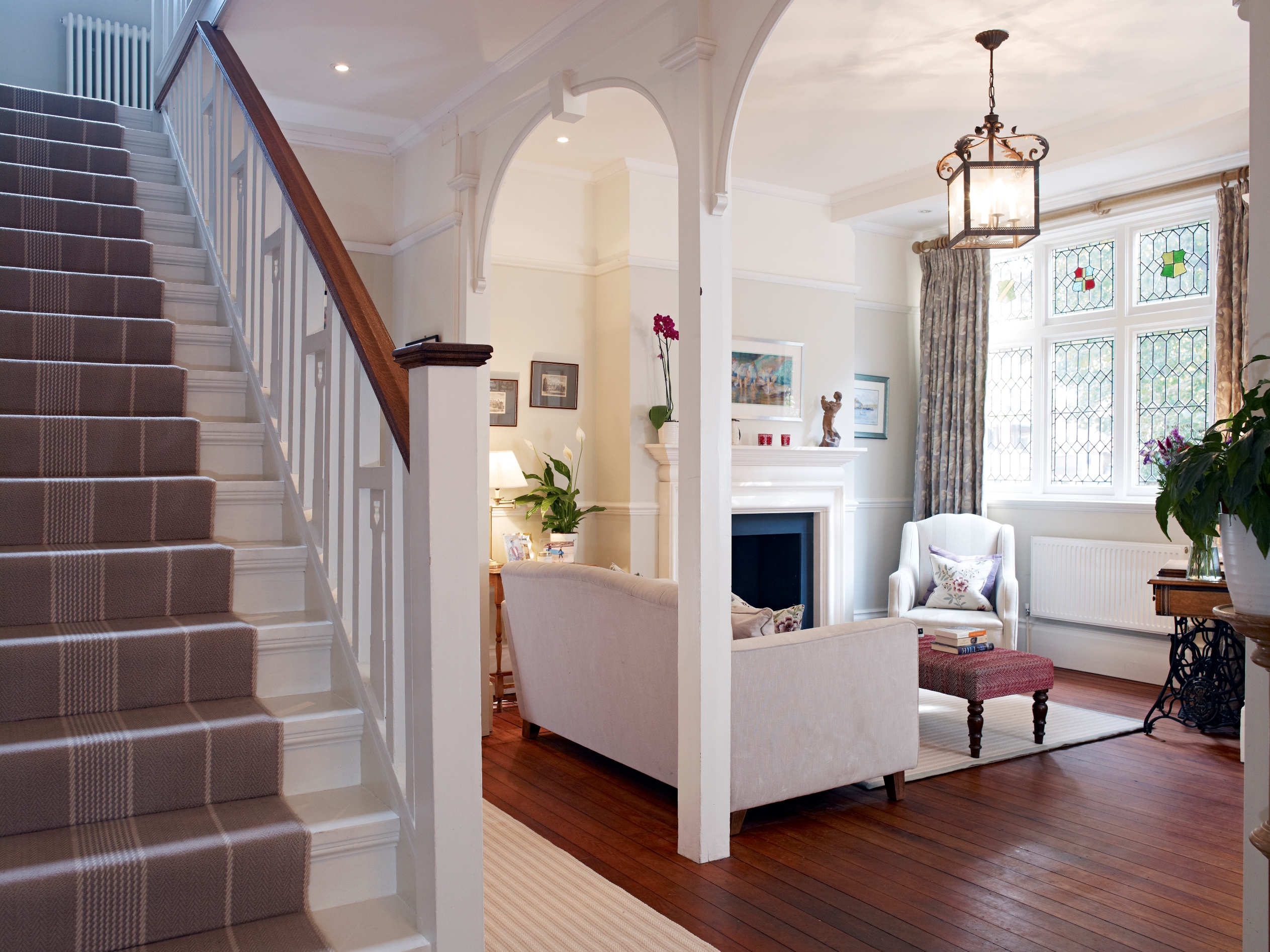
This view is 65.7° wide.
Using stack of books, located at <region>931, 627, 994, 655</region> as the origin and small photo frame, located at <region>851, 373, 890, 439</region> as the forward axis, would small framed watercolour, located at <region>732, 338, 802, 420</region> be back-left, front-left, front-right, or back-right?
front-left

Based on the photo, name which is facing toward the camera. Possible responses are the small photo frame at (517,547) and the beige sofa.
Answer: the small photo frame

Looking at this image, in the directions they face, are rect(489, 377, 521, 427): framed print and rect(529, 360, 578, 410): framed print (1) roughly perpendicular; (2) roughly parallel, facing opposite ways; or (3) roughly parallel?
roughly parallel

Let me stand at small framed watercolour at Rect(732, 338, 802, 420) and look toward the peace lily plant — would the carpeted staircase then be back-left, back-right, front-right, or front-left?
front-left

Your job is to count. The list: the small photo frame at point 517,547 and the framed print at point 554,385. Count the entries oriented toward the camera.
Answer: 2

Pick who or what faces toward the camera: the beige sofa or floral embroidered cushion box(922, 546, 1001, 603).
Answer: the floral embroidered cushion

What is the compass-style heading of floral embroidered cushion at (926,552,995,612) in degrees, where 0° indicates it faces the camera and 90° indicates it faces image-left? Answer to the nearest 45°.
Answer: approximately 0°

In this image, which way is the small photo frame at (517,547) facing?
toward the camera

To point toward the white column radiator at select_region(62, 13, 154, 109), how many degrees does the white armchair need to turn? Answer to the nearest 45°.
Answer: approximately 90° to its right

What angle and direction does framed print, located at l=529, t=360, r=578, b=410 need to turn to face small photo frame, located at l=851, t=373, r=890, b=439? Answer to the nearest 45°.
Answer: approximately 135° to its left

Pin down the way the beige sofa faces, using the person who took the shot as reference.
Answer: facing away from the viewer and to the right of the viewer

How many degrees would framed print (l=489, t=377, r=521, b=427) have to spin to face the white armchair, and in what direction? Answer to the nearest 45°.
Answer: approximately 90° to its left

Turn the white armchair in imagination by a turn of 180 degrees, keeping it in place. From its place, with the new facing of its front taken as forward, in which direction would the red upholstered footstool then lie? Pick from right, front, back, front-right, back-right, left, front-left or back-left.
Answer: back

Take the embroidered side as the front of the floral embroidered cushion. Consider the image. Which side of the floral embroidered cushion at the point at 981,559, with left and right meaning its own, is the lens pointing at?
front
